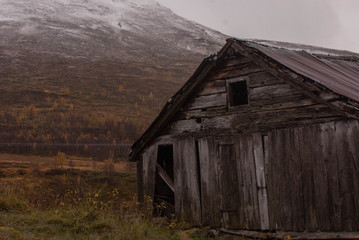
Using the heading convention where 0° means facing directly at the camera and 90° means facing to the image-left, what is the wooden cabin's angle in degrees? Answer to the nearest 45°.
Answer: approximately 45°
